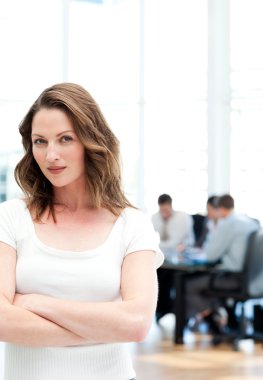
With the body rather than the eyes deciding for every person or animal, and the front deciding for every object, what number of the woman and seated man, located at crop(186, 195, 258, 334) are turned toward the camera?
1

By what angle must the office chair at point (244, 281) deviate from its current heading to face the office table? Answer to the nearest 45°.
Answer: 0° — it already faces it

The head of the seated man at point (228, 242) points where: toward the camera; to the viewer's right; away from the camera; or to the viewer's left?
to the viewer's left

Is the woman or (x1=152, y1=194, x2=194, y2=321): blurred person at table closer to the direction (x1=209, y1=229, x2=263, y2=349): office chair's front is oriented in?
the blurred person at table

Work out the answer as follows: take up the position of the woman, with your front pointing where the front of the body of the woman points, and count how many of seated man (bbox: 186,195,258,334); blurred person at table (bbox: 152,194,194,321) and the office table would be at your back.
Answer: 3

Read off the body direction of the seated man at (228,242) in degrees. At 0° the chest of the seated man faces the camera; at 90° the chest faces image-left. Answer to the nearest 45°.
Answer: approximately 135°

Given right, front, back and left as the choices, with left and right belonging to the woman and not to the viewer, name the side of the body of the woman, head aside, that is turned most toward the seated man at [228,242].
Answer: back

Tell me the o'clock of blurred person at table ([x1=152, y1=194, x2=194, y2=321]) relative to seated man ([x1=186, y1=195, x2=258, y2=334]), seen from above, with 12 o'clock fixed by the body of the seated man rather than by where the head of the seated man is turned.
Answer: The blurred person at table is roughly at 1 o'clock from the seated man.

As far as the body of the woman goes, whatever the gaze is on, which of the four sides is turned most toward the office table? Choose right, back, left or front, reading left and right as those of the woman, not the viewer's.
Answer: back

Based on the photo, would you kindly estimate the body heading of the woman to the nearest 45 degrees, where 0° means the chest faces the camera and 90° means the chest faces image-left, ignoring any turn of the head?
approximately 0°

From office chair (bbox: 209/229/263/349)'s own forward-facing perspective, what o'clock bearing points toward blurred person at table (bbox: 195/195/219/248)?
The blurred person at table is roughly at 1 o'clock from the office chair.

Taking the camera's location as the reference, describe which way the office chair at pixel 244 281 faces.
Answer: facing away from the viewer and to the left of the viewer
